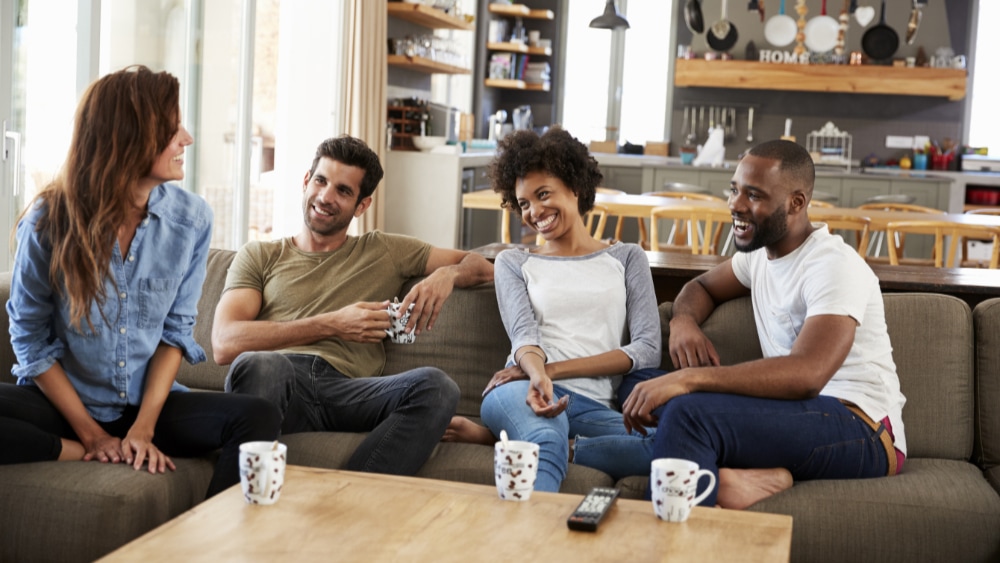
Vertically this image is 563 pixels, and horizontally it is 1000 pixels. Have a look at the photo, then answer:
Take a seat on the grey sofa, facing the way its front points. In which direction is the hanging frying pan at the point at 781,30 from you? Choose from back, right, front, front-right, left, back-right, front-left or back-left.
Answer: back

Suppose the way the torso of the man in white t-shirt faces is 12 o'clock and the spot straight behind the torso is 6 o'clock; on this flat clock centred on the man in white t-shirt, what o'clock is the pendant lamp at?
The pendant lamp is roughly at 4 o'clock from the man in white t-shirt.

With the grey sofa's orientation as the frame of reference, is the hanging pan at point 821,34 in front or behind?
behind

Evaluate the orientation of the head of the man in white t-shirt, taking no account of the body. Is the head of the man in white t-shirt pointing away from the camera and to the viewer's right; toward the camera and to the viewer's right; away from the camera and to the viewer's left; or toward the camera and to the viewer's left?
toward the camera and to the viewer's left

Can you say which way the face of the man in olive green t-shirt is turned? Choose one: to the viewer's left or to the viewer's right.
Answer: to the viewer's left

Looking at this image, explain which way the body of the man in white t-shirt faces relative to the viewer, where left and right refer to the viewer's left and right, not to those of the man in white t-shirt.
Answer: facing the viewer and to the left of the viewer

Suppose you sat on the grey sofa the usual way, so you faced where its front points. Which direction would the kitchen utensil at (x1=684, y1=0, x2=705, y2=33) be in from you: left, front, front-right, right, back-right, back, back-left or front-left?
back

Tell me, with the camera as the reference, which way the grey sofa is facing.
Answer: facing the viewer

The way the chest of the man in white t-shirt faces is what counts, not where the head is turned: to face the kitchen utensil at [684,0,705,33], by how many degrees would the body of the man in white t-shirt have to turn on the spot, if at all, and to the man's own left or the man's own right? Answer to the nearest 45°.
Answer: approximately 135° to the man's own right

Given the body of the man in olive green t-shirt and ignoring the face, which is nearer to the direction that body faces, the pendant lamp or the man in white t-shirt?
the man in white t-shirt

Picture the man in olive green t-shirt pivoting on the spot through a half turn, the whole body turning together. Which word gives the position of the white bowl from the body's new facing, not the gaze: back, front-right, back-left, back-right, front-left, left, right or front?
front

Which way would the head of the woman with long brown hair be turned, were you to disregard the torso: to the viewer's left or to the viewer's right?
to the viewer's right

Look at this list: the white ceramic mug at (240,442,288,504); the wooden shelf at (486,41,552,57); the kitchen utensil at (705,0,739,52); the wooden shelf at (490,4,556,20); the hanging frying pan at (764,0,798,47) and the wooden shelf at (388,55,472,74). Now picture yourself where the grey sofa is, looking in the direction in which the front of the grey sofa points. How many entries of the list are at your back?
5

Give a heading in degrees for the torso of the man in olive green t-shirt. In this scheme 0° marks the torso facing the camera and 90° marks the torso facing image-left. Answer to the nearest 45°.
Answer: approximately 0°
